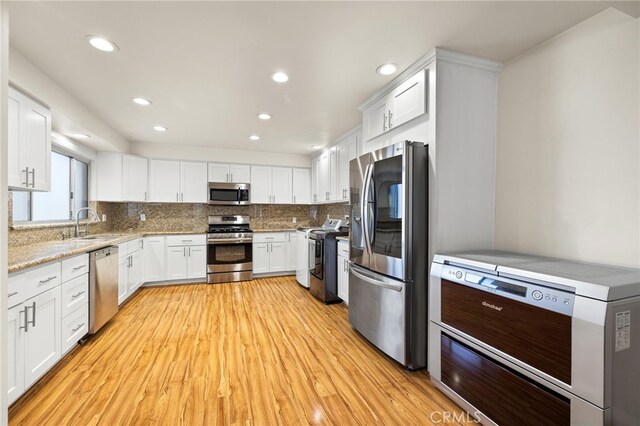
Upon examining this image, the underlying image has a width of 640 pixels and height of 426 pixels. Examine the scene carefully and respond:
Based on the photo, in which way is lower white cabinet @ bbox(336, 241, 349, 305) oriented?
to the viewer's left

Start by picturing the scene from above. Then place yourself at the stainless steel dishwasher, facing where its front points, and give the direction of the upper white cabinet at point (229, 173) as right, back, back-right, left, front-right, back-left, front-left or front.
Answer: left

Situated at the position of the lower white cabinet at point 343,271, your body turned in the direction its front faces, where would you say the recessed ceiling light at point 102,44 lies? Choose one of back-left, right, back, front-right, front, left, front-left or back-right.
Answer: front-left

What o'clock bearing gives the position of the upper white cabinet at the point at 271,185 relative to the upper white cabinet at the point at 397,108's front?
the upper white cabinet at the point at 271,185 is roughly at 3 o'clock from the upper white cabinet at the point at 397,108.

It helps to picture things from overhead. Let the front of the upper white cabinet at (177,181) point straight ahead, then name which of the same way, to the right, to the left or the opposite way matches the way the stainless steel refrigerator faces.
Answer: to the right

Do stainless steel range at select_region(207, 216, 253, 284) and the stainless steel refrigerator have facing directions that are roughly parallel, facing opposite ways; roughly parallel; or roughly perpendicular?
roughly perpendicular

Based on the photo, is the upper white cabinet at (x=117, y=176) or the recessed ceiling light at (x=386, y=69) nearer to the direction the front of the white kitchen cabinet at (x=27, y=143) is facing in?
the recessed ceiling light

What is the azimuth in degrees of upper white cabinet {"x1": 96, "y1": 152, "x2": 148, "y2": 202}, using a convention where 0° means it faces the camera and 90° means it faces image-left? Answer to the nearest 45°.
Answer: approximately 315°

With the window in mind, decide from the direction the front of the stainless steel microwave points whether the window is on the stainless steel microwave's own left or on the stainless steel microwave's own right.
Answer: on the stainless steel microwave's own right

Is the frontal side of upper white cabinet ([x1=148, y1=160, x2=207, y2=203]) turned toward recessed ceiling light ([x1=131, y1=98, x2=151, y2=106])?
yes

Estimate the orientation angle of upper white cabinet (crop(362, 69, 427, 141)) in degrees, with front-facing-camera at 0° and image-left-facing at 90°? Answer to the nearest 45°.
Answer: approximately 45°

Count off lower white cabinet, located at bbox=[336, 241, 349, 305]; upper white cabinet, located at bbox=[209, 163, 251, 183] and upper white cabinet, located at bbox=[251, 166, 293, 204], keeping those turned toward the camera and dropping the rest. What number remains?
2

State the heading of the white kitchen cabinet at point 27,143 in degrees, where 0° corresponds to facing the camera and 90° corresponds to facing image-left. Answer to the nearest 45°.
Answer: approximately 315°
